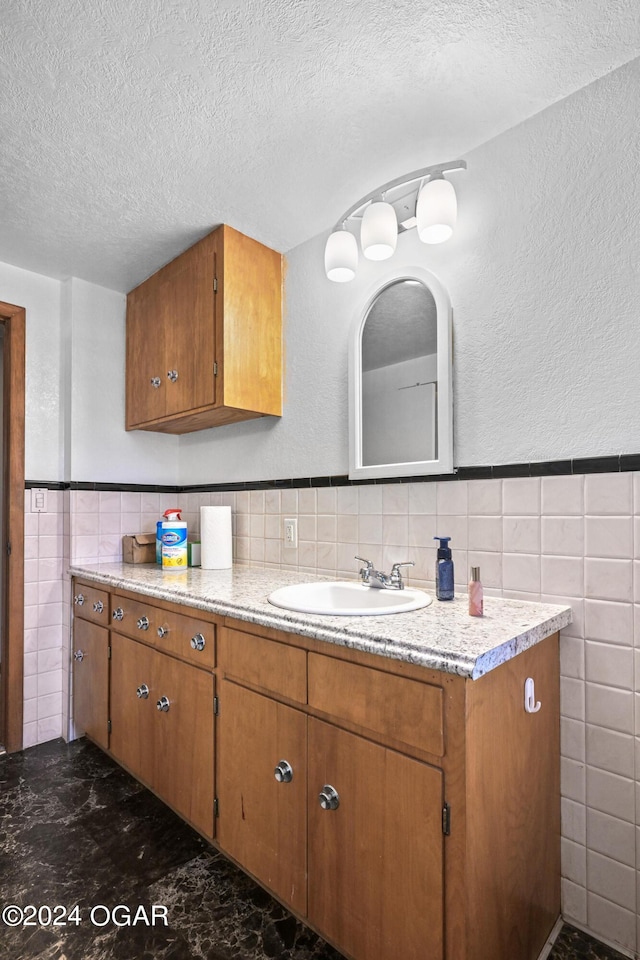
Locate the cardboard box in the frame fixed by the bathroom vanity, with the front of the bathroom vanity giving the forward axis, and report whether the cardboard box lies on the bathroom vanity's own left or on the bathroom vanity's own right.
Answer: on the bathroom vanity's own right

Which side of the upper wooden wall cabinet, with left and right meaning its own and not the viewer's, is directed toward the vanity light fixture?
left

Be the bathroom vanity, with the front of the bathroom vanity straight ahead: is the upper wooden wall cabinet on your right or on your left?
on your right

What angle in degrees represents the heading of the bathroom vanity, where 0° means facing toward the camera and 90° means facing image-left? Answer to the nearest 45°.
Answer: approximately 45°

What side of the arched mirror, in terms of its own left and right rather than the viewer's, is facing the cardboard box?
right

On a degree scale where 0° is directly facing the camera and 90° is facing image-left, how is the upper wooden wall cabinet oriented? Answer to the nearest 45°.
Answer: approximately 45°
